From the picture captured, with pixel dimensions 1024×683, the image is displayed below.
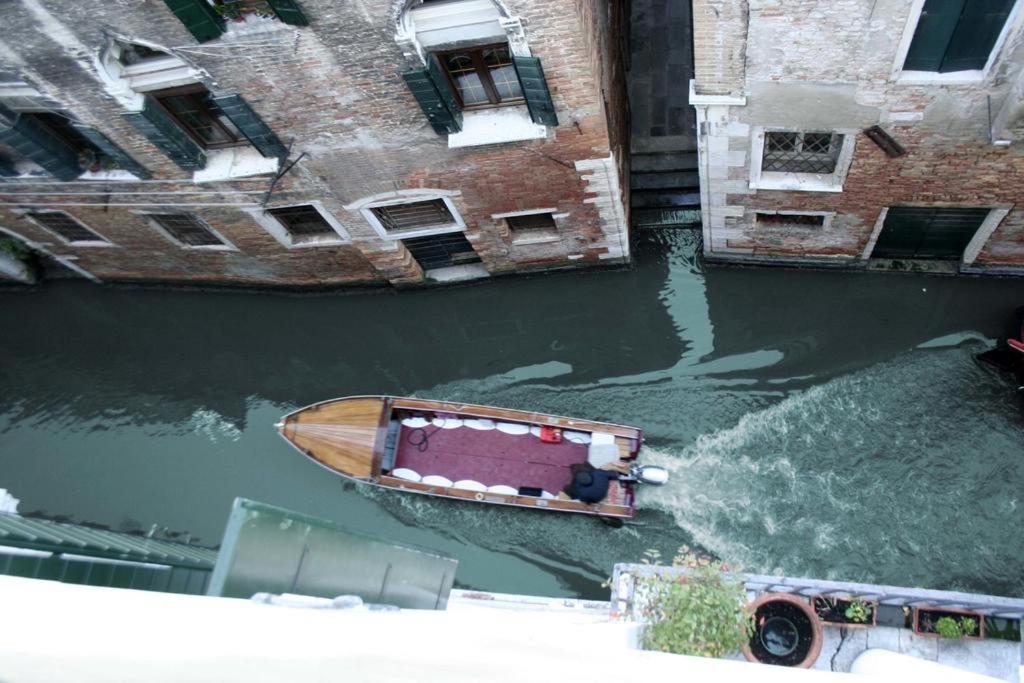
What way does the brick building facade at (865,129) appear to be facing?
toward the camera

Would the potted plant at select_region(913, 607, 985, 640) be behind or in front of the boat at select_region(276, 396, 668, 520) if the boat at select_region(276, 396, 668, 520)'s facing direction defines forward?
behind

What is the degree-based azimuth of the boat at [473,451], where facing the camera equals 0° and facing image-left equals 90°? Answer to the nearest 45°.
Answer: approximately 90°

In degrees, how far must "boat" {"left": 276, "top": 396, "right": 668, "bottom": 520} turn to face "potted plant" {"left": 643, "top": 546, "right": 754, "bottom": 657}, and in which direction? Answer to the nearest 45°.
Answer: approximately 135° to its left

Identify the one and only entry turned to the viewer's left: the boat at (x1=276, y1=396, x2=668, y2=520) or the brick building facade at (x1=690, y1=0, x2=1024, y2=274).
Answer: the boat

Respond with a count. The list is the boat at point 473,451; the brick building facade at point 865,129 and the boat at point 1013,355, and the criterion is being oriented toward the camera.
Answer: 1

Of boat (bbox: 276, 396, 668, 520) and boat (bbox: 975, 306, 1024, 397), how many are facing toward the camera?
0

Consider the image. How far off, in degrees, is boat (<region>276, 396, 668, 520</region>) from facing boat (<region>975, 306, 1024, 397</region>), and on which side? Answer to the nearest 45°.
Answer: approximately 180°

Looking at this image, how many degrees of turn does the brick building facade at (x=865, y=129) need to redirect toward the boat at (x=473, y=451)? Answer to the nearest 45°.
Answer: approximately 90° to its right

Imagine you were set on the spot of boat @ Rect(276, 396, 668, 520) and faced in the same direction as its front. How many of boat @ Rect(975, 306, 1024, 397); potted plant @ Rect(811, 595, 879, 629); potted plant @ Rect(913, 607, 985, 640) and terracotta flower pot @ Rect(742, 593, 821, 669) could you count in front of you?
0

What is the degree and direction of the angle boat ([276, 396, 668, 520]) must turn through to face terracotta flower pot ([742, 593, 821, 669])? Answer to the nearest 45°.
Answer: approximately 135° to its left

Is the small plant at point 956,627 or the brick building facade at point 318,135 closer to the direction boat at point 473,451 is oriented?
the brick building facade

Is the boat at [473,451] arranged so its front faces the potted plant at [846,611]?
no

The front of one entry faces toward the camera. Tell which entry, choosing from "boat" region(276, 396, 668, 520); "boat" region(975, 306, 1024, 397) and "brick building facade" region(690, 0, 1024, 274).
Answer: the brick building facade
